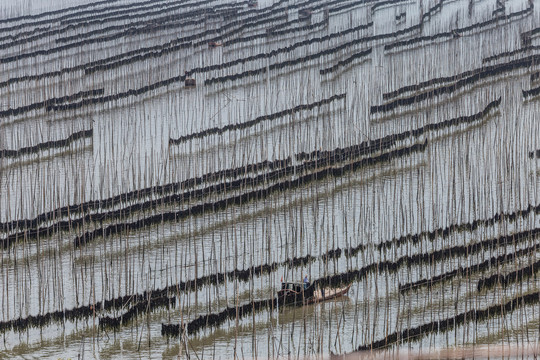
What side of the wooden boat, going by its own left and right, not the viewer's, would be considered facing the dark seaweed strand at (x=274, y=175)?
left

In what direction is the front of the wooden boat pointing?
to the viewer's right
